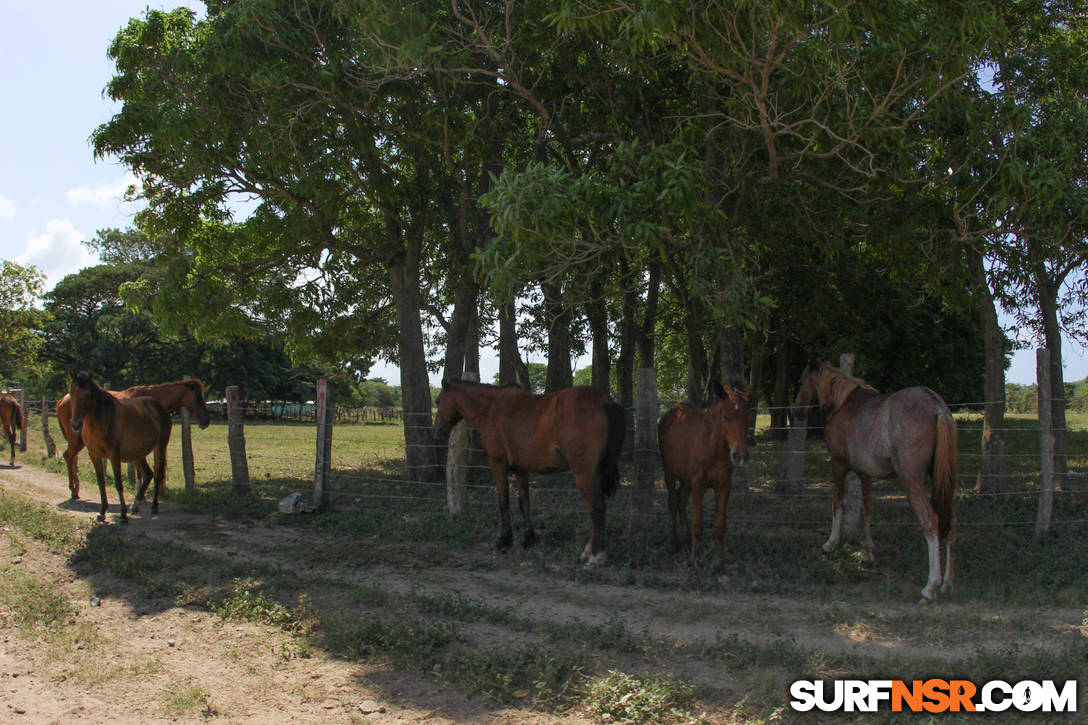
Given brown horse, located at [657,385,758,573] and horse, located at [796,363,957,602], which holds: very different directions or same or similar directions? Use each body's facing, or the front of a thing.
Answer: very different directions

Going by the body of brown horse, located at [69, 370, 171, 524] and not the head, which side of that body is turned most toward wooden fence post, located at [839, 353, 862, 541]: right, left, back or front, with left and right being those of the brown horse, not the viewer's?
left

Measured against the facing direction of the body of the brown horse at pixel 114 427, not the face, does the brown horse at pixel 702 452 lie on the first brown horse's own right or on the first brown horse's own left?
on the first brown horse's own left

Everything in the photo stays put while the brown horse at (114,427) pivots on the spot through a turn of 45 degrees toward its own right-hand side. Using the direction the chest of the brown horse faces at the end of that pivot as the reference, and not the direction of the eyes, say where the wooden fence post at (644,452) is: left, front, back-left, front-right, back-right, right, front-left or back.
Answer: back-left

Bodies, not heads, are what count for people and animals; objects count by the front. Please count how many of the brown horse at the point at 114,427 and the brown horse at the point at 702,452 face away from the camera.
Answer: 0

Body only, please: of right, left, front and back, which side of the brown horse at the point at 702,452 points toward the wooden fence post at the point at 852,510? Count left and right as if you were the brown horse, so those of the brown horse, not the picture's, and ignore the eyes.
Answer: left

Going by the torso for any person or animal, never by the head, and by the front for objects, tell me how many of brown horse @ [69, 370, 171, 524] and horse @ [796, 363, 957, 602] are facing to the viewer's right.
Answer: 0

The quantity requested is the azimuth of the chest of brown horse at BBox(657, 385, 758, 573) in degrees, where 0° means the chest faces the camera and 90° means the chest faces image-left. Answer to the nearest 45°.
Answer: approximately 315°

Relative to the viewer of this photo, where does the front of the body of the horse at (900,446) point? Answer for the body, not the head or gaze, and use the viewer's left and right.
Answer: facing away from the viewer and to the left of the viewer
